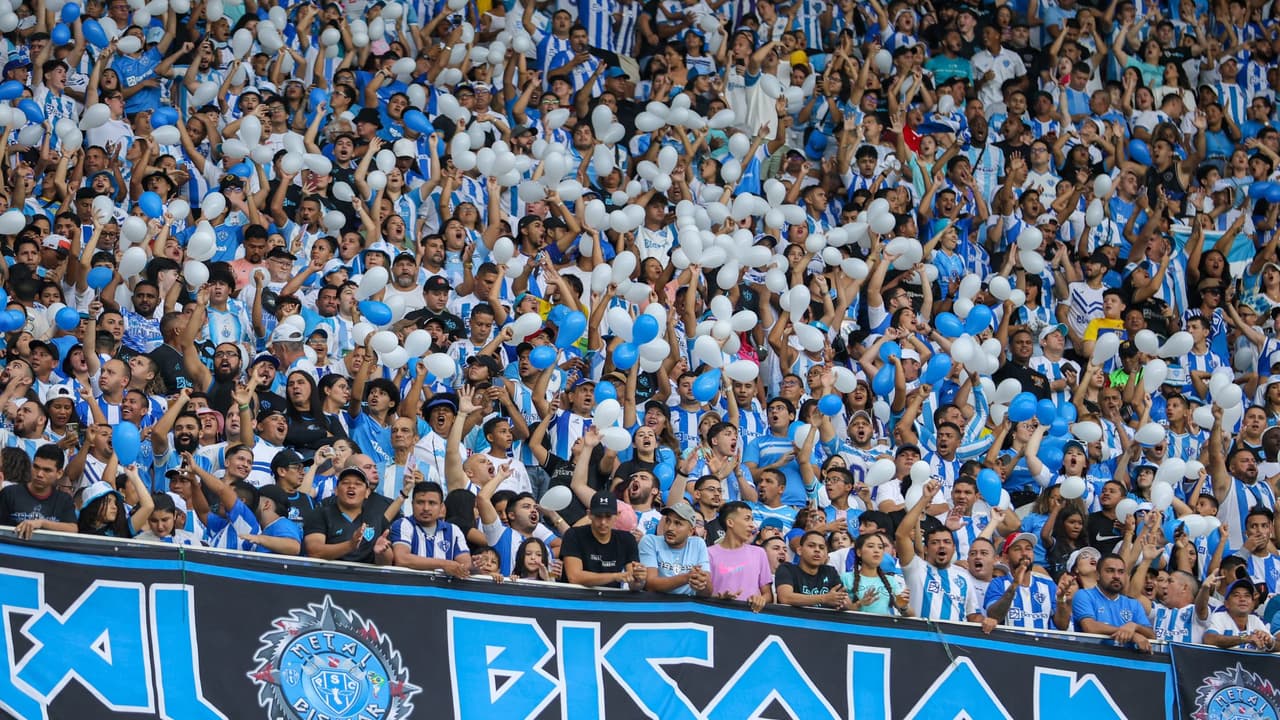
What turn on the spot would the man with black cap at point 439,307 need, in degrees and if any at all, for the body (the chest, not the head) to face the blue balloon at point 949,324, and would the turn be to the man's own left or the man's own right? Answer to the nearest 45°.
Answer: approximately 45° to the man's own left

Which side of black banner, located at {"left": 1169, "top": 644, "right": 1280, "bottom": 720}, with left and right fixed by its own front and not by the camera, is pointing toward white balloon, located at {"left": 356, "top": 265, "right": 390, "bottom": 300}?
right

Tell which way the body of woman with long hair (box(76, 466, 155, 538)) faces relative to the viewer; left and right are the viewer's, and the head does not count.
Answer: facing the viewer and to the right of the viewer

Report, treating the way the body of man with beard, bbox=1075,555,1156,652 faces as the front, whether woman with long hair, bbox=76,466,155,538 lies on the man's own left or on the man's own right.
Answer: on the man's own right

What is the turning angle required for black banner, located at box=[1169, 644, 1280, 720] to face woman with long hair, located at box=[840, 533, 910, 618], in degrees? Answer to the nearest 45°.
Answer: approximately 90° to its right

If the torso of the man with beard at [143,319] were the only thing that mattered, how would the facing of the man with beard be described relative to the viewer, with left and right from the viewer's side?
facing the viewer

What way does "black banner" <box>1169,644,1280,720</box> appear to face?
toward the camera

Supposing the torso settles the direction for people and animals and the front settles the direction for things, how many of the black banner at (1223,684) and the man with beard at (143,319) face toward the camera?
2

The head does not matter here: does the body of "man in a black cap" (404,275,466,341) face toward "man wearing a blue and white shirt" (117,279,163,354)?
no

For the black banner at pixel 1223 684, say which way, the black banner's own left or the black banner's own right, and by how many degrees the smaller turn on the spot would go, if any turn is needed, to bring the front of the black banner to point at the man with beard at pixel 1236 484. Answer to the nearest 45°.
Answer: approximately 180°

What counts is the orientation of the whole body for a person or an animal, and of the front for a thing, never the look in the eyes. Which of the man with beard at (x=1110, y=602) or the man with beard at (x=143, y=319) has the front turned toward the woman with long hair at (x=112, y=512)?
the man with beard at (x=143, y=319)

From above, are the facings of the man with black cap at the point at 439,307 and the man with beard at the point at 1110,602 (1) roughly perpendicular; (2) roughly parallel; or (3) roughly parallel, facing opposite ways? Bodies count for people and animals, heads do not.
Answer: roughly parallel

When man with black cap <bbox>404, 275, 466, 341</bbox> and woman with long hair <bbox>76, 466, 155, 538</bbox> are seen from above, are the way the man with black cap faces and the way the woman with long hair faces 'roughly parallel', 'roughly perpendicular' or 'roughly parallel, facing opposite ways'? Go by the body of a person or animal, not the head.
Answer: roughly parallel
